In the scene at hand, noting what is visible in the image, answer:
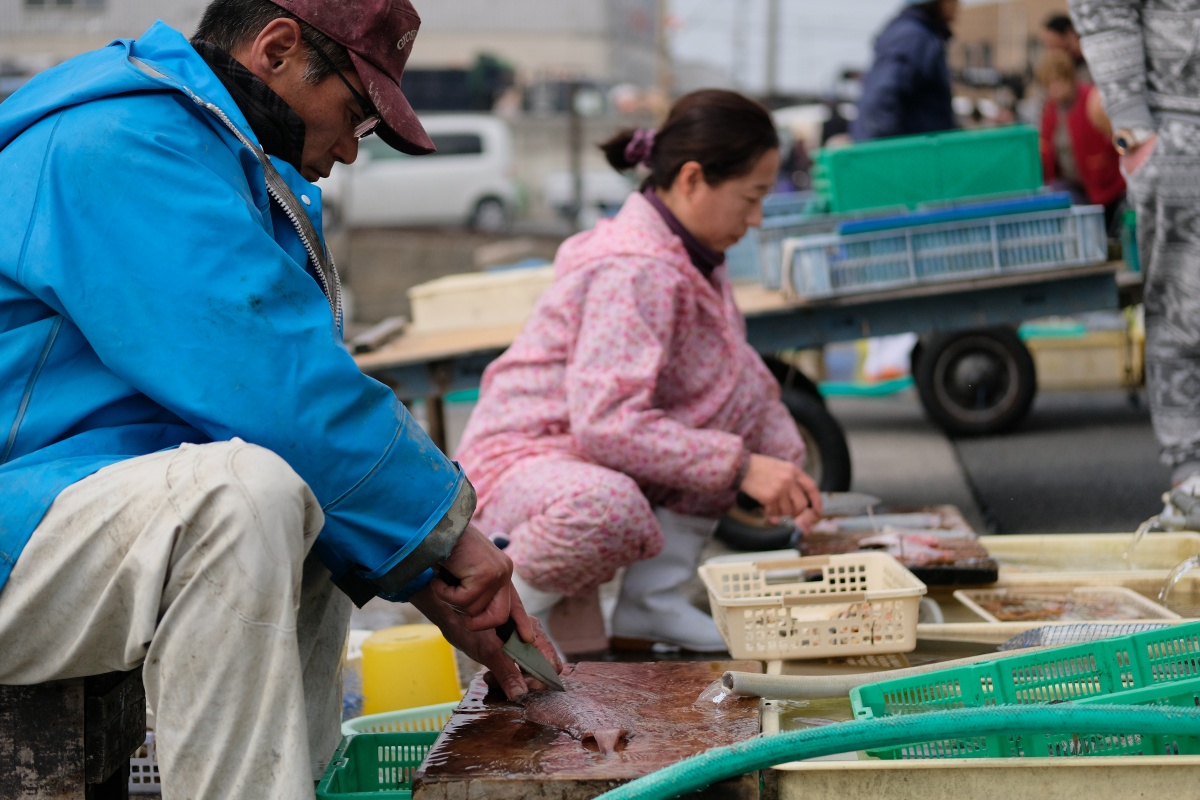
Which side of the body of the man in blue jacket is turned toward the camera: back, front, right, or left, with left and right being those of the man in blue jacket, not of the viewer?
right

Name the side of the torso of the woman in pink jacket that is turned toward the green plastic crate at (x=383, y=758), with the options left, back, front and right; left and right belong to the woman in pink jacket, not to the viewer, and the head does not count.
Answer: right

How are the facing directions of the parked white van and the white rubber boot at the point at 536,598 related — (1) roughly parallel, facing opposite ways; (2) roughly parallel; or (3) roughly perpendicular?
roughly parallel, facing opposite ways

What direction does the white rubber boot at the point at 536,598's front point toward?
to the viewer's right

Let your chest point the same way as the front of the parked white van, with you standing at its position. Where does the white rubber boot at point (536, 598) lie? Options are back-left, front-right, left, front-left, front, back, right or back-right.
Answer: left

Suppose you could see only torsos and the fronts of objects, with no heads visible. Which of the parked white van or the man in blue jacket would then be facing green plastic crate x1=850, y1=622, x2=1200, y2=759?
the man in blue jacket

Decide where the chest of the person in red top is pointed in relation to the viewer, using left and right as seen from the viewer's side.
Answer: facing the viewer and to the left of the viewer

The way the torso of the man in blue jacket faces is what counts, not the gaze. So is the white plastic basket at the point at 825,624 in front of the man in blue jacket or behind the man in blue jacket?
in front

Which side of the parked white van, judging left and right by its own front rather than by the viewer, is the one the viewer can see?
left

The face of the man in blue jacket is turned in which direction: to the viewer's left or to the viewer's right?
to the viewer's right

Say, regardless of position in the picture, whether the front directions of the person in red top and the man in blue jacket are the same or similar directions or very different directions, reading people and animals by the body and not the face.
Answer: very different directions

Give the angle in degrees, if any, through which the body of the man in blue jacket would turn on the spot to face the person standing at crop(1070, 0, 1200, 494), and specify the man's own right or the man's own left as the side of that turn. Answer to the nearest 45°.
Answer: approximately 45° to the man's own left

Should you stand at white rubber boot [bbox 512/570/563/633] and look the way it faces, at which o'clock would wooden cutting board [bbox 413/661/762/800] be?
The wooden cutting board is roughly at 3 o'clock from the white rubber boot.

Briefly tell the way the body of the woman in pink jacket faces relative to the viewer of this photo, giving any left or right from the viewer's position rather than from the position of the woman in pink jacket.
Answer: facing to the right of the viewer

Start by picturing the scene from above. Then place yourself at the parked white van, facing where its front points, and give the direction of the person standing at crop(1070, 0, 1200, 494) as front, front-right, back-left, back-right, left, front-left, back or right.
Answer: left

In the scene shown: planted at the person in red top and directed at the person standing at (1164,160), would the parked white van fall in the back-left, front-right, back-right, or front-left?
back-right

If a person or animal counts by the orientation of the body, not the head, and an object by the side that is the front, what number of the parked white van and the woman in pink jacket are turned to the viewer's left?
1

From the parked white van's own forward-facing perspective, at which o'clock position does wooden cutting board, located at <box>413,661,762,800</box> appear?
The wooden cutting board is roughly at 9 o'clock from the parked white van.
